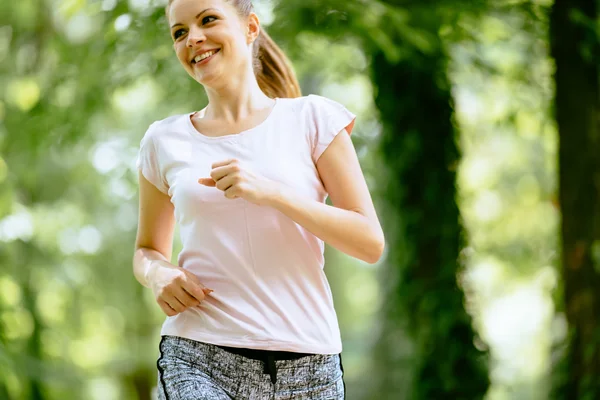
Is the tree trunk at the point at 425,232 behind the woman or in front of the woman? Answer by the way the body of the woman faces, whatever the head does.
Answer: behind

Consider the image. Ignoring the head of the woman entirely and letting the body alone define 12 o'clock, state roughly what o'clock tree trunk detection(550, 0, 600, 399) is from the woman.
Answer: The tree trunk is roughly at 7 o'clock from the woman.

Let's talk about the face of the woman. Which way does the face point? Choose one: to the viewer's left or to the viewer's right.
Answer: to the viewer's left

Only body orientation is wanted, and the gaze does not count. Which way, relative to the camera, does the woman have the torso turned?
toward the camera
